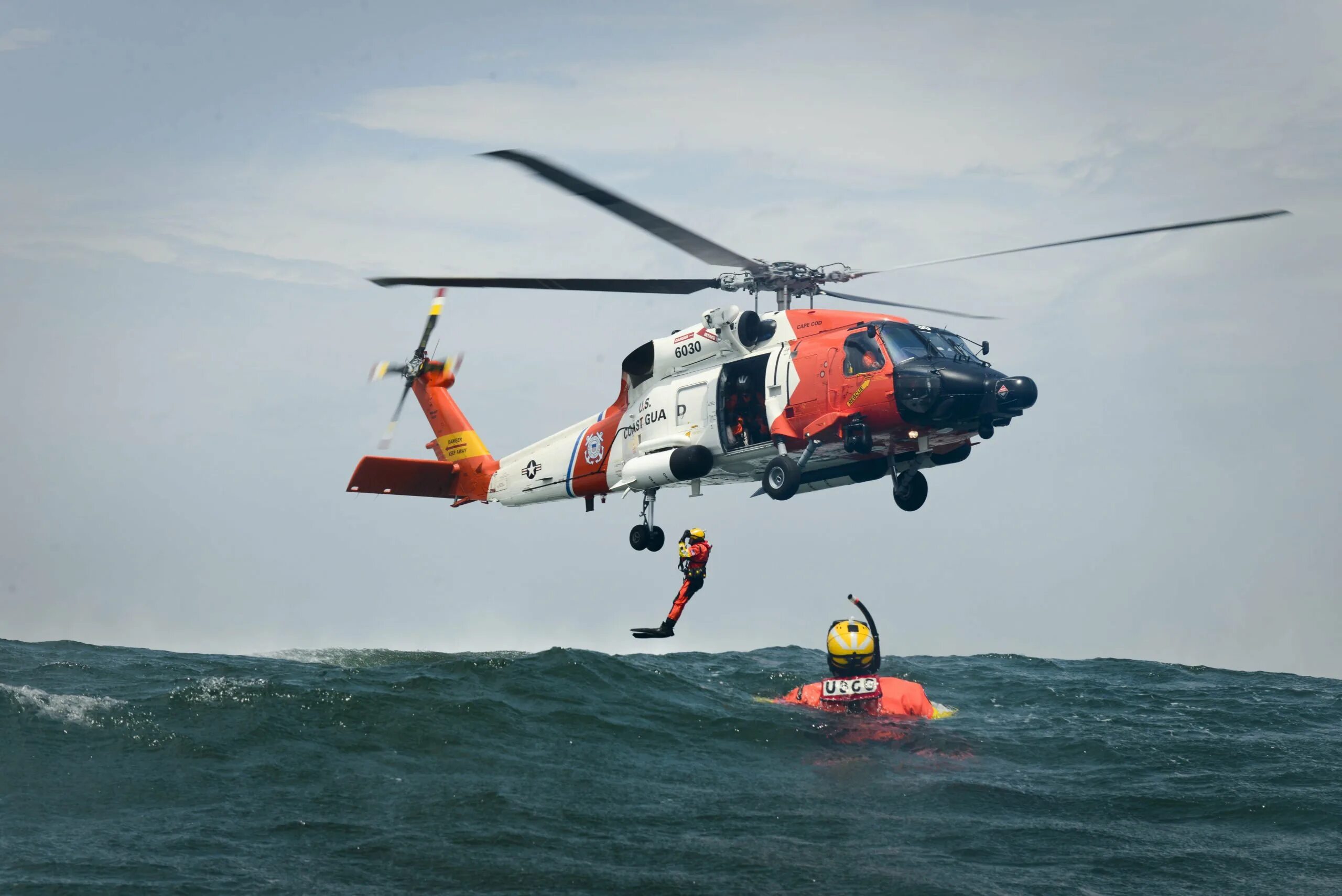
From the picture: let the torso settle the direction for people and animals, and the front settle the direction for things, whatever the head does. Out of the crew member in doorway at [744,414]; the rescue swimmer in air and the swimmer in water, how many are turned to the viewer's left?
1

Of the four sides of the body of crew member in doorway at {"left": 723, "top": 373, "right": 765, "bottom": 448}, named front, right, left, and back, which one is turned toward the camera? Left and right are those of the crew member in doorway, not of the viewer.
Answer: front

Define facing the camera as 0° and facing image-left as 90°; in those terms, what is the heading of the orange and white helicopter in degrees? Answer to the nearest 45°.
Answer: approximately 315°

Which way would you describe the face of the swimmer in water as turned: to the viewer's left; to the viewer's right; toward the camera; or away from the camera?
away from the camera

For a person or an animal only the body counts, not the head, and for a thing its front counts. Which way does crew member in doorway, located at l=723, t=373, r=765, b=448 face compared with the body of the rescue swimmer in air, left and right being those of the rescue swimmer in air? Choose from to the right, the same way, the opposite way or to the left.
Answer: to the left

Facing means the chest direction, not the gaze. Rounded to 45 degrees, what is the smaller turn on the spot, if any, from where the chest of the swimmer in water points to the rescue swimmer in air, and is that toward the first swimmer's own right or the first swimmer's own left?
approximately 45° to the first swimmer's own left

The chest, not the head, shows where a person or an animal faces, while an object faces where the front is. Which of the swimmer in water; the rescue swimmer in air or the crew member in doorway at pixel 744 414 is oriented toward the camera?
the crew member in doorway

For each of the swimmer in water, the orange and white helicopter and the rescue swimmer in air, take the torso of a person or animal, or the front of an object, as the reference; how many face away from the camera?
1

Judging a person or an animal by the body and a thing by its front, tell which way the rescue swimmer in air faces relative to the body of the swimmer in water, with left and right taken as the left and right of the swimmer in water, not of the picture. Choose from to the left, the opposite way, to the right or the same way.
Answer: to the left

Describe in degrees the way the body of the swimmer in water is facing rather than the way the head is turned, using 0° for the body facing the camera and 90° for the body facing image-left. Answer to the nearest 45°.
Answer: approximately 180°

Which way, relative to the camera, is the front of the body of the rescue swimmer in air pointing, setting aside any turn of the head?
to the viewer's left

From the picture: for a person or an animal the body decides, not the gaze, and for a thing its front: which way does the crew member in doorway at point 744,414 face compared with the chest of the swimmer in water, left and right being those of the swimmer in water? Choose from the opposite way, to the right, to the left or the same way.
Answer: the opposite way
